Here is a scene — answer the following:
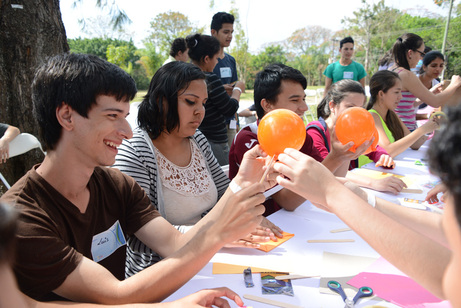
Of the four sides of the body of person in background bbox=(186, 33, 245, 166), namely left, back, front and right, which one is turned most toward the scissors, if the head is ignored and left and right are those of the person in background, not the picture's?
right

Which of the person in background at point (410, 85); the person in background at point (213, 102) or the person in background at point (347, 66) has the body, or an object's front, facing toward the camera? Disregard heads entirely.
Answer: the person in background at point (347, 66)

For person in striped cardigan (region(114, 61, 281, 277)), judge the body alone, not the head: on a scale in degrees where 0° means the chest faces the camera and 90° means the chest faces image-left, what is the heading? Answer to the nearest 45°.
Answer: approximately 315°

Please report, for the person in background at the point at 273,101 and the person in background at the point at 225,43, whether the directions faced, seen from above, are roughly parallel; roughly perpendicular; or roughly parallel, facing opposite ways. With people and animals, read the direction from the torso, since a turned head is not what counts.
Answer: roughly parallel

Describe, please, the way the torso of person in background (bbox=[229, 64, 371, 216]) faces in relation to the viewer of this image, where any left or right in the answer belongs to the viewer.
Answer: facing the viewer and to the right of the viewer

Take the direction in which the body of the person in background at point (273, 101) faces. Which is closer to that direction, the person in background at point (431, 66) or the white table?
the white table

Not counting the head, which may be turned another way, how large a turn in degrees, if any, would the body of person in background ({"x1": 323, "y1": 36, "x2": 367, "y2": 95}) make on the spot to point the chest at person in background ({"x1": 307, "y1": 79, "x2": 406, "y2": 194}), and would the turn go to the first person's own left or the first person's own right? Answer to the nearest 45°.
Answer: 0° — they already face them

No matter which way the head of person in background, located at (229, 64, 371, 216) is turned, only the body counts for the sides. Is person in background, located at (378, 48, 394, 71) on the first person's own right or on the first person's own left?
on the first person's own left

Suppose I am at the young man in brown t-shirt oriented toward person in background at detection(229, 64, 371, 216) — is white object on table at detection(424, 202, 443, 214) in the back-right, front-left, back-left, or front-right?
front-right

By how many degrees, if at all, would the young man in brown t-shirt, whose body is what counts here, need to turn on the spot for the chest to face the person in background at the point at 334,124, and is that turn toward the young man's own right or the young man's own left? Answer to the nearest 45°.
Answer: approximately 90° to the young man's own left

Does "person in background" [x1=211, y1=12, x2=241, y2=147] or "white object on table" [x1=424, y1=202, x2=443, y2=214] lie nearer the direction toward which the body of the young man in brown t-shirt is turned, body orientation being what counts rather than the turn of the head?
the white object on table

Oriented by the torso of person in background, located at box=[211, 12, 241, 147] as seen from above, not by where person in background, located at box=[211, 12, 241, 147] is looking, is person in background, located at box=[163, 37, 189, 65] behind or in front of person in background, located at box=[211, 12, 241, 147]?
behind
